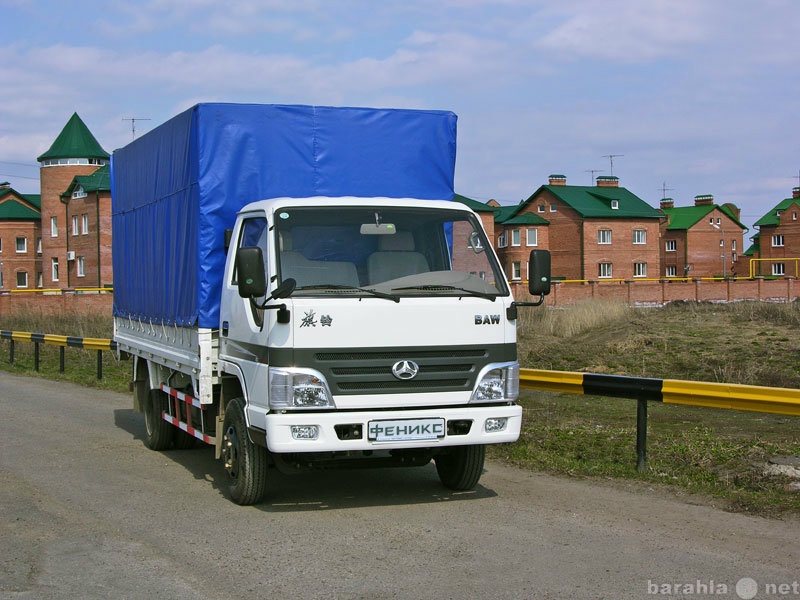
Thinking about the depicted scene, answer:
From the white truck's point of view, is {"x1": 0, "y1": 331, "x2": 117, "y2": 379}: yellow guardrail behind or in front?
behind

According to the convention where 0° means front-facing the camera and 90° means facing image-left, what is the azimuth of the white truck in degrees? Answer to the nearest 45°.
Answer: approximately 315°

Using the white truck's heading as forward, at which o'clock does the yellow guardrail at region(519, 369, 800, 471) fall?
The yellow guardrail is roughly at 10 o'clock from the white truck.
